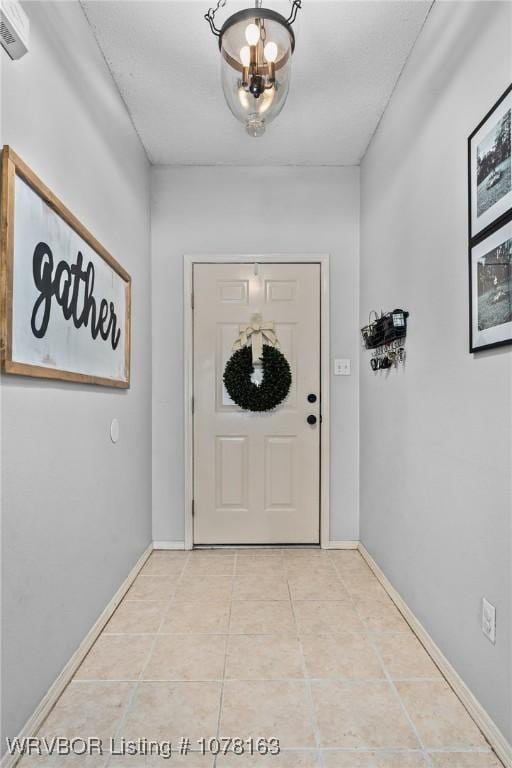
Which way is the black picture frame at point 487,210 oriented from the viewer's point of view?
to the viewer's left

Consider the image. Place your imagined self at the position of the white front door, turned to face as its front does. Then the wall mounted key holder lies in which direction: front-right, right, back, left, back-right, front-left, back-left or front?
front-left

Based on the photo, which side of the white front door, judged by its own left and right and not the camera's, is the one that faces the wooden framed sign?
front

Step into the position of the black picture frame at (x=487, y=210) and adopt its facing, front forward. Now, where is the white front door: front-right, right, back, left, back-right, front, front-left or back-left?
front-right

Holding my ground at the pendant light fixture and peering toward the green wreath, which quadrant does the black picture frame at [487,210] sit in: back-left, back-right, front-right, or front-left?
back-right

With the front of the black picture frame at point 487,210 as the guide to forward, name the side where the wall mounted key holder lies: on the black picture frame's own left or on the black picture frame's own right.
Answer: on the black picture frame's own right

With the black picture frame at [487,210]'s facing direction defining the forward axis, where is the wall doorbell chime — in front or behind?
in front

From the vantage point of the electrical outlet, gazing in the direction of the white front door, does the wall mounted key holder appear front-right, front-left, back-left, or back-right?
front-right

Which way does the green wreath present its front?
toward the camera

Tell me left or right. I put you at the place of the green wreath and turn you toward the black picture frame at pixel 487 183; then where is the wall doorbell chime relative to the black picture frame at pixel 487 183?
right

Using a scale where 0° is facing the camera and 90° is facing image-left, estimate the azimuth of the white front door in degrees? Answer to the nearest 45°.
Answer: approximately 0°

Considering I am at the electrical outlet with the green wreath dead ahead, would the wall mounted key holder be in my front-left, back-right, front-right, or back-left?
front-right

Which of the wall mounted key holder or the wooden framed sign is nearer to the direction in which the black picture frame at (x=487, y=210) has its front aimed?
the wooden framed sign
